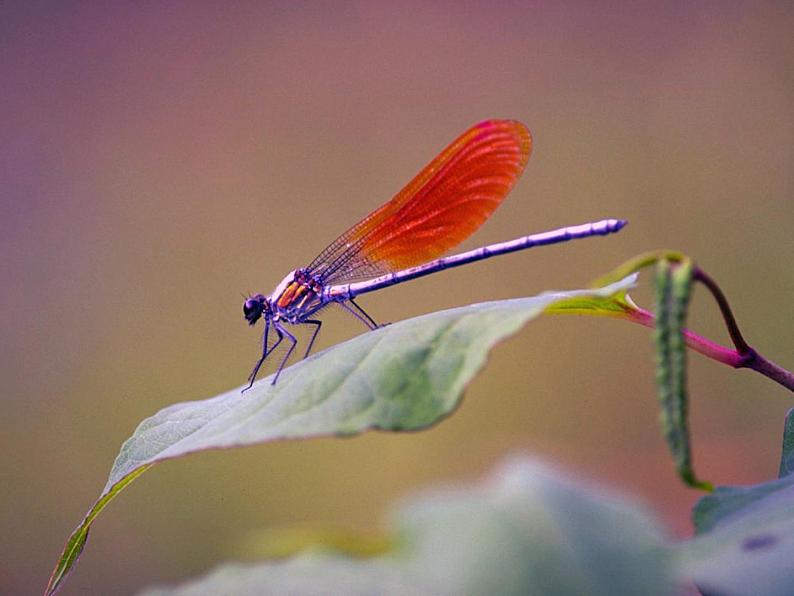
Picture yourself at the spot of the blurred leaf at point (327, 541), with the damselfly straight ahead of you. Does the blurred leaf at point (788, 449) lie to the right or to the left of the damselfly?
right

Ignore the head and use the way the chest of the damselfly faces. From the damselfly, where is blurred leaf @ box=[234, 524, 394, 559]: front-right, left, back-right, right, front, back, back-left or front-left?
left

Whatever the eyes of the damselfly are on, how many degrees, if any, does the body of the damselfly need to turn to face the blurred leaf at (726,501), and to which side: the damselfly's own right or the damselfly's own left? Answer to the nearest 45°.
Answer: approximately 90° to the damselfly's own left

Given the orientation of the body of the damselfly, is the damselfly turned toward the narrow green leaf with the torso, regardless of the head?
no

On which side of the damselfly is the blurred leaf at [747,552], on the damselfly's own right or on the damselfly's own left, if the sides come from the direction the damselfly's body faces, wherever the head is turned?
on the damselfly's own left

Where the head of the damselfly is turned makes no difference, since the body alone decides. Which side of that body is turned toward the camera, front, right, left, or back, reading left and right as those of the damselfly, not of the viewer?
left

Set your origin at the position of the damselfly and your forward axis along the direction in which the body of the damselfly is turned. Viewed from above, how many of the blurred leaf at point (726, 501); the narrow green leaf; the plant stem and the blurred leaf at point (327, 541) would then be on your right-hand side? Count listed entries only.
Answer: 0

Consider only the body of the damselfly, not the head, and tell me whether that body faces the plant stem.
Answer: no

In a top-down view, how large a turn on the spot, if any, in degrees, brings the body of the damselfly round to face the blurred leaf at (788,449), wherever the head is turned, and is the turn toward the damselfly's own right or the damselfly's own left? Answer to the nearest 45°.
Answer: approximately 180°
